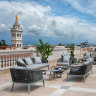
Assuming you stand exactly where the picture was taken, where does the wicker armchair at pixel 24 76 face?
facing away from the viewer and to the right of the viewer

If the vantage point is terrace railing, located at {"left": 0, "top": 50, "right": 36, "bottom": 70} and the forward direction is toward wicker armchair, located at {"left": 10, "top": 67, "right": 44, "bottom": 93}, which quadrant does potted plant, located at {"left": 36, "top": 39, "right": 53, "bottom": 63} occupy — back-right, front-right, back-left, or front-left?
back-left

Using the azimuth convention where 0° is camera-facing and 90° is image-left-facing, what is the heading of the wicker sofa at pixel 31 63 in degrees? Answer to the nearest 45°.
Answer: approximately 315°

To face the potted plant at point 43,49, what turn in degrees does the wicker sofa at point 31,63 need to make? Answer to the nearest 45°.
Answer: approximately 135° to its left

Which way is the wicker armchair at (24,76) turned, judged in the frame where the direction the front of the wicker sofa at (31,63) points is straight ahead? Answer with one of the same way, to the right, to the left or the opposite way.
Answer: to the left

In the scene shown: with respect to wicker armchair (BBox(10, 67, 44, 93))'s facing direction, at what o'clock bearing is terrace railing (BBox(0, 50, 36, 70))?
The terrace railing is roughly at 10 o'clock from the wicker armchair.
